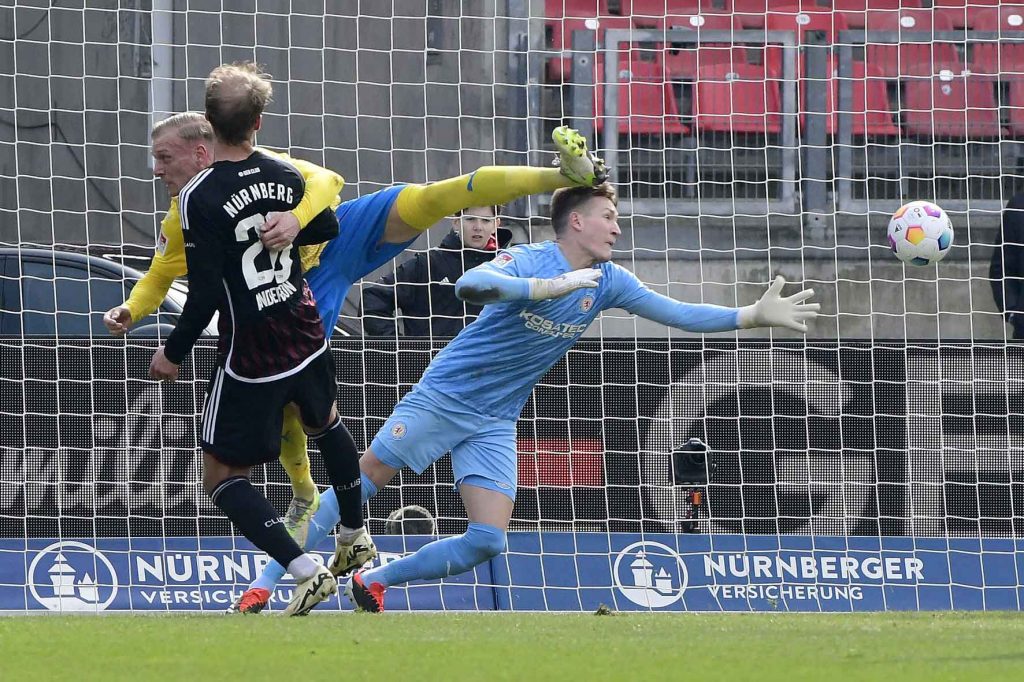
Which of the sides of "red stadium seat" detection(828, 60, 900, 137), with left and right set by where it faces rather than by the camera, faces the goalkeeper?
front

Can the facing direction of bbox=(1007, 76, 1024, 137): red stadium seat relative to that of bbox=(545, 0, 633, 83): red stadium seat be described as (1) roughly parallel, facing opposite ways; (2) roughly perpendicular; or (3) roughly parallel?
roughly parallel

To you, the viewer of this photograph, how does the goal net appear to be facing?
facing the viewer

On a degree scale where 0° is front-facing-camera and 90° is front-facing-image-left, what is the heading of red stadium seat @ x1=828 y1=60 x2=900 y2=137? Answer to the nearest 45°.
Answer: approximately 0°

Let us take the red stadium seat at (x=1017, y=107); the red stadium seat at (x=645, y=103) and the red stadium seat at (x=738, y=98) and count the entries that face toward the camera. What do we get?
3

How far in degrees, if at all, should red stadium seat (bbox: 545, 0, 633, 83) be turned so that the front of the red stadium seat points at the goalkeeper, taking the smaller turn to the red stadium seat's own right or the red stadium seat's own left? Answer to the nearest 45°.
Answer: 0° — it already faces them

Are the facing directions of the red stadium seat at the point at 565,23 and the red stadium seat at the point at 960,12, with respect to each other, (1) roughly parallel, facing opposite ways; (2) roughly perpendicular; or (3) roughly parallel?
roughly parallel

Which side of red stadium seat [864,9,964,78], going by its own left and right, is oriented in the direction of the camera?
front

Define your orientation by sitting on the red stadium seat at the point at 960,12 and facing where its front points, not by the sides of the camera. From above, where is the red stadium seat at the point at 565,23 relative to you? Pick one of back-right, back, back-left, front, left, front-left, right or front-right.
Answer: front-right

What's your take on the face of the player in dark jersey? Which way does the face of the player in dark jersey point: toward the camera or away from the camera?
away from the camera

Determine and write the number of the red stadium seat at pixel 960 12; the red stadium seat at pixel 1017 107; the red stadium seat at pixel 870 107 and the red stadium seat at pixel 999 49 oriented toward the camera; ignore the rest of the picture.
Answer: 4

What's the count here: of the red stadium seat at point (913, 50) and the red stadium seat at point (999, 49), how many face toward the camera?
2

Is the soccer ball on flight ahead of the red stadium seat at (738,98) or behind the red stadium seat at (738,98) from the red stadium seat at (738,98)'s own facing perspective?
ahead

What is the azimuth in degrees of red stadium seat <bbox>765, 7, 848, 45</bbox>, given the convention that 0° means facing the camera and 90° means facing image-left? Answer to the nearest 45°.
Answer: approximately 0°

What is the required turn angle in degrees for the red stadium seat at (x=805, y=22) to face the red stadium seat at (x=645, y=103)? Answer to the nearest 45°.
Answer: approximately 45° to its right

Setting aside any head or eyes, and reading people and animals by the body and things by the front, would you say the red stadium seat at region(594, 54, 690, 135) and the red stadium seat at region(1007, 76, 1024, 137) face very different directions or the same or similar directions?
same or similar directions

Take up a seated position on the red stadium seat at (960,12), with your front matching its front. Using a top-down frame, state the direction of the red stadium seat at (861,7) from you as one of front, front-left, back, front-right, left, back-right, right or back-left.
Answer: right
